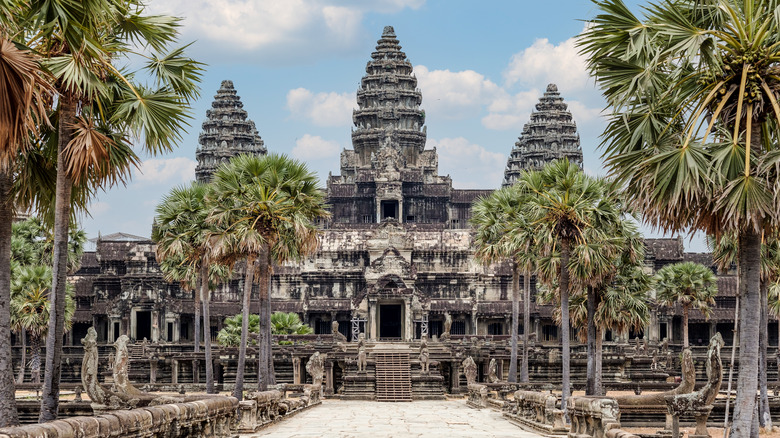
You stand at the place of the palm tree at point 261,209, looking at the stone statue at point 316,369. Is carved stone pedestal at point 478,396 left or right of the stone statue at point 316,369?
right

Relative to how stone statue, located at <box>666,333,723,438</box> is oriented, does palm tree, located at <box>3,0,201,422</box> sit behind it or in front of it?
behind
